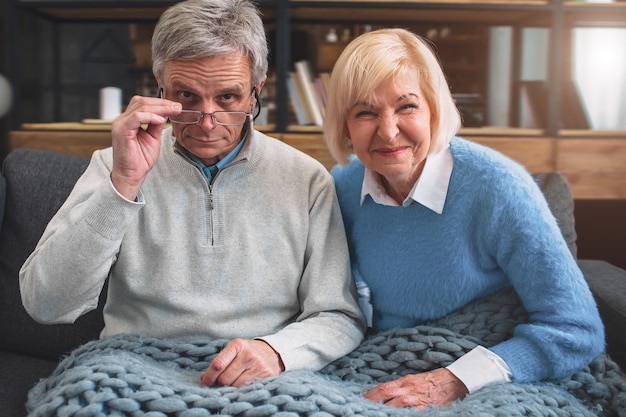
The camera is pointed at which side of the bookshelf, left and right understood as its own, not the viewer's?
front

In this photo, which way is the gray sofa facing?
toward the camera

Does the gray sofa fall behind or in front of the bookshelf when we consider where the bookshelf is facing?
in front

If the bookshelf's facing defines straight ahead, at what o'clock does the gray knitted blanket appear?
The gray knitted blanket is roughly at 12 o'clock from the bookshelf.

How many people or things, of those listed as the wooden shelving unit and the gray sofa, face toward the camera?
2

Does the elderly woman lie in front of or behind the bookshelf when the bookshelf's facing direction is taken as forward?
in front
